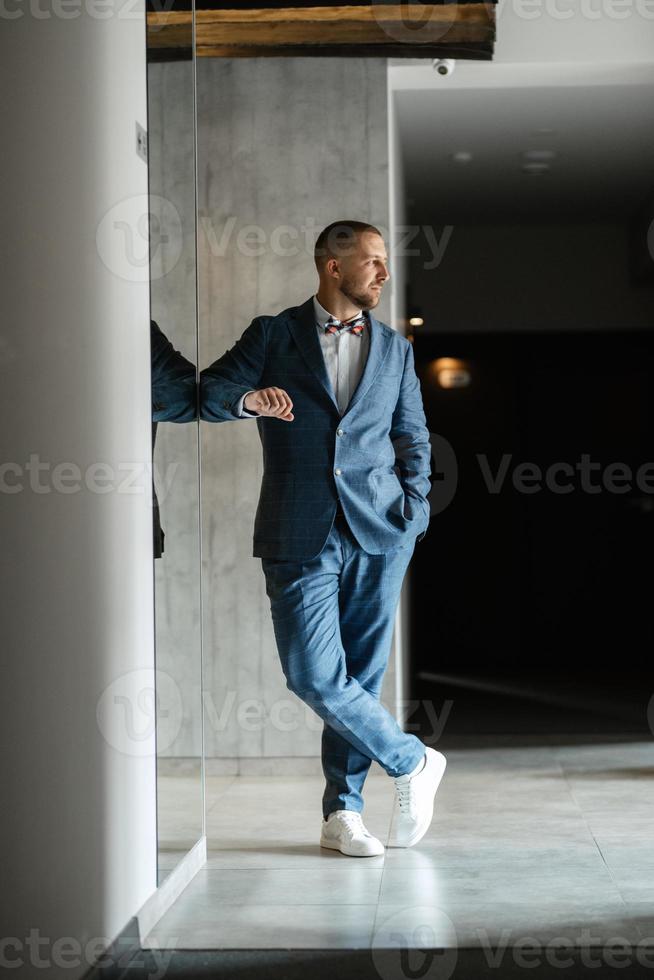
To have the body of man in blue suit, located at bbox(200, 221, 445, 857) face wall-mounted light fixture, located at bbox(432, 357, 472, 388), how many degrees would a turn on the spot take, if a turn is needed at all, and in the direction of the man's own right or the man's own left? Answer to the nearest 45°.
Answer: approximately 180°

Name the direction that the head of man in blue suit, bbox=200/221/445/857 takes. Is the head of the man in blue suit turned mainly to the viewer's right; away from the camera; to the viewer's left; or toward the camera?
to the viewer's right

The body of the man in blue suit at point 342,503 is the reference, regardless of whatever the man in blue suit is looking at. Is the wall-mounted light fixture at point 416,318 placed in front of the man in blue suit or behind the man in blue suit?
behind

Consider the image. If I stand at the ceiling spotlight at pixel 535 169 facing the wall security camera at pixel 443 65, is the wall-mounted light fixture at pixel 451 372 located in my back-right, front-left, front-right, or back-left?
back-right

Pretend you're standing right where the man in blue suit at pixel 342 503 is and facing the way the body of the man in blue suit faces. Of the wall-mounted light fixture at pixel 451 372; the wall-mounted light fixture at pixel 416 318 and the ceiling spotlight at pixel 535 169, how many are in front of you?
0
